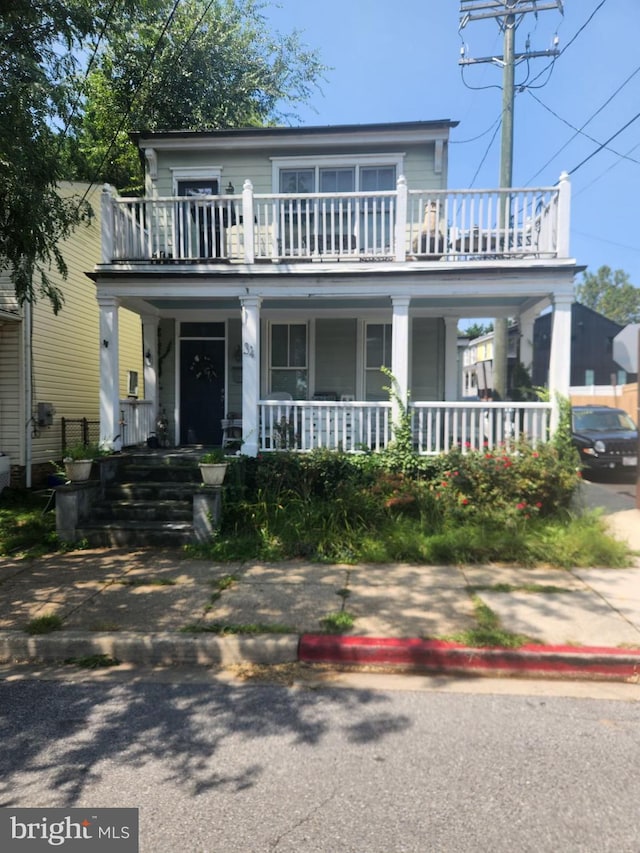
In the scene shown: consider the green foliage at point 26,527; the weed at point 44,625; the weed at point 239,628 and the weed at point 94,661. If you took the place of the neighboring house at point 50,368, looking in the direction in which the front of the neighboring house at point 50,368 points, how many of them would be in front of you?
4

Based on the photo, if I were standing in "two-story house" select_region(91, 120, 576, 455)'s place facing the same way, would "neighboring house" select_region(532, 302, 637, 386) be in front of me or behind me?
behind

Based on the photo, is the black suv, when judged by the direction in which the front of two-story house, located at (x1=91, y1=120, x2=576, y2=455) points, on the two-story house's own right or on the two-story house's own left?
on the two-story house's own left

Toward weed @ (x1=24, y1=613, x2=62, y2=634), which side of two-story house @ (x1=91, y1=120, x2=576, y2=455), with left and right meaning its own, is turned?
front

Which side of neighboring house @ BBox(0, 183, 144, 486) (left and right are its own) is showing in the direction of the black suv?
left

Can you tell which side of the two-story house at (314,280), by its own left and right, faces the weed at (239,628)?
front

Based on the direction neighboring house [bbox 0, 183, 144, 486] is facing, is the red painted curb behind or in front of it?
in front

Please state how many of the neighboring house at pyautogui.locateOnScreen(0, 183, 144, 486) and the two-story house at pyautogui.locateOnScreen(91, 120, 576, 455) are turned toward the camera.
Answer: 2

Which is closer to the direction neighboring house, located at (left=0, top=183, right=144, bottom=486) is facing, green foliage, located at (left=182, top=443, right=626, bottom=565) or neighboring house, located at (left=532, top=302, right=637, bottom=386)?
the green foliage

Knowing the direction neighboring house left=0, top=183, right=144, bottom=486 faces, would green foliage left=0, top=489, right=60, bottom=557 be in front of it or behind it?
in front

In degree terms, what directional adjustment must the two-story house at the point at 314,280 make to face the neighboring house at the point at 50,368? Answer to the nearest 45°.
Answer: approximately 90° to its right

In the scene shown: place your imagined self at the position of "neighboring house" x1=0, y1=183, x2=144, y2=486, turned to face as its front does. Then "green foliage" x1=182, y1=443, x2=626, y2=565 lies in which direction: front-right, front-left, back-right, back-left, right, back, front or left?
front-left

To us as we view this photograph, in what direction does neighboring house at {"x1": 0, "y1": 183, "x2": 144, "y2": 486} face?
facing the viewer

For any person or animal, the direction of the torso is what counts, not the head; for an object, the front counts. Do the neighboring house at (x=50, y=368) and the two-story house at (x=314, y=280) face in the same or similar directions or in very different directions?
same or similar directions

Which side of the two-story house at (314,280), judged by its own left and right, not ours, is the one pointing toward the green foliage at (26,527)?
right

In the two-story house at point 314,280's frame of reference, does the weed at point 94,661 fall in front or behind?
in front
